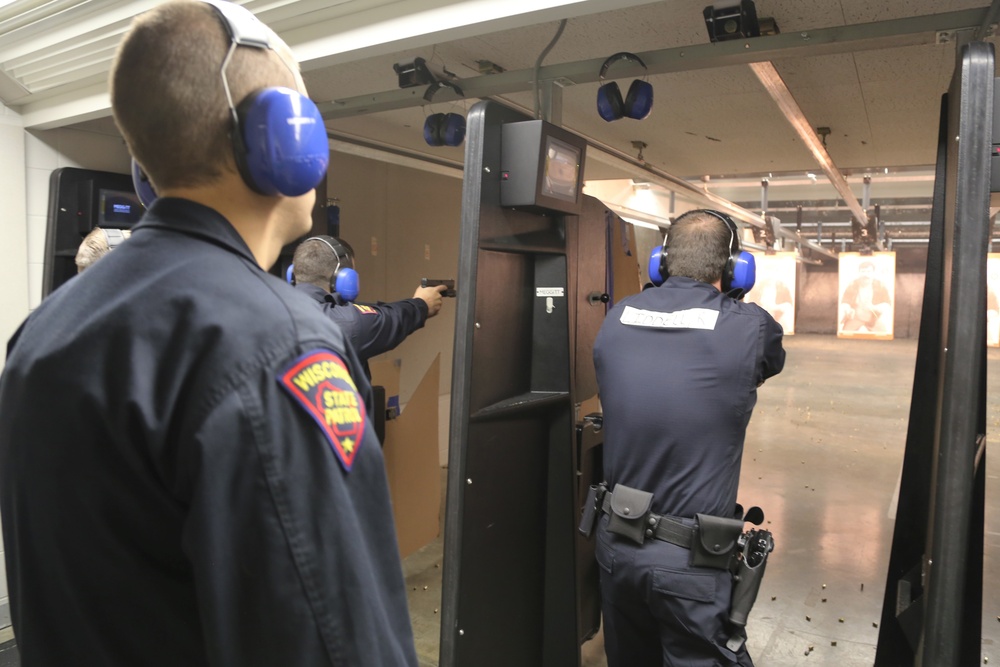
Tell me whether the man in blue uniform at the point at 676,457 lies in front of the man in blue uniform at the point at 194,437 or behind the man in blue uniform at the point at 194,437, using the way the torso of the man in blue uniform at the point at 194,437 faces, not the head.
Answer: in front

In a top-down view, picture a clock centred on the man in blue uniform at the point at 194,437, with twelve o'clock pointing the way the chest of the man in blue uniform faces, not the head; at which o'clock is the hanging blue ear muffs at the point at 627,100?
The hanging blue ear muffs is roughly at 12 o'clock from the man in blue uniform.

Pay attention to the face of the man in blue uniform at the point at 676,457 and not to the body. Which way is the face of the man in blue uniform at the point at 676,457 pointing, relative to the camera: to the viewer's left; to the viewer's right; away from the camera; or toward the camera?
away from the camera

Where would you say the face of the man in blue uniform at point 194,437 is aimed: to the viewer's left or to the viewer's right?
to the viewer's right

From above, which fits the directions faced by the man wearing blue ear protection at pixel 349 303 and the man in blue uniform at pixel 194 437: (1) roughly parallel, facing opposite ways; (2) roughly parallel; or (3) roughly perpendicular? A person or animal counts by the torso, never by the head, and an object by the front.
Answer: roughly parallel

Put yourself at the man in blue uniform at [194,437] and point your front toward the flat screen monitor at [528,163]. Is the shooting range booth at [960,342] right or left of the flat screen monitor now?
right

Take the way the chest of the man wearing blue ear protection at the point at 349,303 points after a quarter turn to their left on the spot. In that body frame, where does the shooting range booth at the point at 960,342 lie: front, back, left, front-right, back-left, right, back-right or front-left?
back

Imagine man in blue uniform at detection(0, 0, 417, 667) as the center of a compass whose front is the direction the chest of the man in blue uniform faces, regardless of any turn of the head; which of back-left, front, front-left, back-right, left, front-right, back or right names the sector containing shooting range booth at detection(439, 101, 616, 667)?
front

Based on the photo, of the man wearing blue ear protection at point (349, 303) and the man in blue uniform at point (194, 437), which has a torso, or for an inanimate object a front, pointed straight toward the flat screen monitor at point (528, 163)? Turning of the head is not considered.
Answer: the man in blue uniform

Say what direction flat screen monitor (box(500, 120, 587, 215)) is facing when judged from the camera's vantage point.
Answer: facing the viewer and to the right of the viewer

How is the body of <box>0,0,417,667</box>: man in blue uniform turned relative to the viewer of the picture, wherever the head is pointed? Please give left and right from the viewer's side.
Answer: facing away from the viewer and to the right of the viewer

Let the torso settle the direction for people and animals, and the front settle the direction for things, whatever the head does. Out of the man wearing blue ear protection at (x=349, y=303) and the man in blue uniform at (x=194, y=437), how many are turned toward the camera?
0

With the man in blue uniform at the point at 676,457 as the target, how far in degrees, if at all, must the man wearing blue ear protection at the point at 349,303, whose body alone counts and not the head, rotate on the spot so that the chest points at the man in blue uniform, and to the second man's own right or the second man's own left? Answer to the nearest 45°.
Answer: approximately 90° to the second man's own right

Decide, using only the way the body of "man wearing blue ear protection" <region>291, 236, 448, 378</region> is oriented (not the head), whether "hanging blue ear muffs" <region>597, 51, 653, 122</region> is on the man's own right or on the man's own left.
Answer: on the man's own right

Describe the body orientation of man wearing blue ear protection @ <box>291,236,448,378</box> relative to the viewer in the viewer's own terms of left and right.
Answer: facing away from the viewer and to the right of the viewer

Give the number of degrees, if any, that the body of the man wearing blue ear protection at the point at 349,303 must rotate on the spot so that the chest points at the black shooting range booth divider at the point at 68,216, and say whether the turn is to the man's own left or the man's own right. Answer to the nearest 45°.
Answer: approximately 135° to the man's own left

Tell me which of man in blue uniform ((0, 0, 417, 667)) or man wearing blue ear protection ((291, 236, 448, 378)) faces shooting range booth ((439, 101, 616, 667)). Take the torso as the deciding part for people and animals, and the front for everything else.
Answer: the man in blue uniform

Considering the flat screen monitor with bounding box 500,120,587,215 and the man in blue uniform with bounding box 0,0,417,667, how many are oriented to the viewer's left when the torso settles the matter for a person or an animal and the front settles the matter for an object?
0
